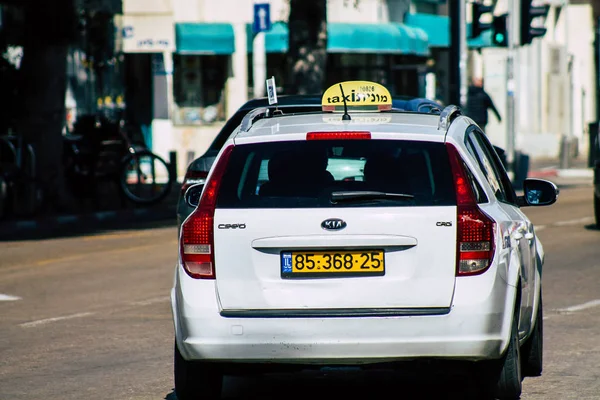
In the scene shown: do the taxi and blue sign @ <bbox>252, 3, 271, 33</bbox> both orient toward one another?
yes

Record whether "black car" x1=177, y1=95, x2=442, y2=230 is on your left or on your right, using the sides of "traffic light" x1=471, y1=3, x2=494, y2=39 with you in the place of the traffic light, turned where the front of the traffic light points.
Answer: on your right

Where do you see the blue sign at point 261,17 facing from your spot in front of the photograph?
facing the viewer

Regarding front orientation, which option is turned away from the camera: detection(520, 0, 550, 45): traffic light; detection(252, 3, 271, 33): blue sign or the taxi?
the taxi

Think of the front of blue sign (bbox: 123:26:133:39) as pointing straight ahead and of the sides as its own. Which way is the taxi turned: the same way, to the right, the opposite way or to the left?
the opposite way

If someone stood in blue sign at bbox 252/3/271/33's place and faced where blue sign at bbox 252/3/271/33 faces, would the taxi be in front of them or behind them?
in front

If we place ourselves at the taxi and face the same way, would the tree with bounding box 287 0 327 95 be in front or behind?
in front

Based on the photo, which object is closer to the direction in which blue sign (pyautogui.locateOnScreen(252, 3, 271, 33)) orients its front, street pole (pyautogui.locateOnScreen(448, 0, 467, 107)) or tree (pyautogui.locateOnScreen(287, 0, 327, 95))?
the tree
